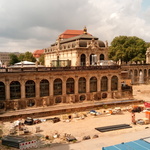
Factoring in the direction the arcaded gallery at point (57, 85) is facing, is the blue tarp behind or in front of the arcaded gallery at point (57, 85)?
in front

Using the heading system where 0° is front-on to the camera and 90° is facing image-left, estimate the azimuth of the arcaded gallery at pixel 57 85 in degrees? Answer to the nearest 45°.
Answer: approximately 315°

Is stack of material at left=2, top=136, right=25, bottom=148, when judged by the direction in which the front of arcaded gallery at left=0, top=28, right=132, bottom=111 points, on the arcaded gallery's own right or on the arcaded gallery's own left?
on the arcaded gallery's own right

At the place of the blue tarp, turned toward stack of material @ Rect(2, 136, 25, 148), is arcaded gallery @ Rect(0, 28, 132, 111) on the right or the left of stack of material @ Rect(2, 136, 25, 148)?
right

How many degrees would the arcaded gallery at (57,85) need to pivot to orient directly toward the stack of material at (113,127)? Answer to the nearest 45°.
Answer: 0° — it already faces it
